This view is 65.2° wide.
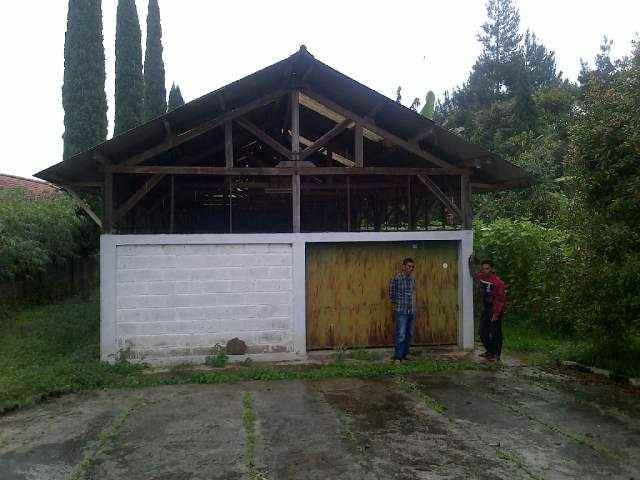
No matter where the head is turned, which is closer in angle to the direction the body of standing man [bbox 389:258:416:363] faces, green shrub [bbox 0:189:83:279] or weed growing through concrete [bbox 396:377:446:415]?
the weed growing through concrete

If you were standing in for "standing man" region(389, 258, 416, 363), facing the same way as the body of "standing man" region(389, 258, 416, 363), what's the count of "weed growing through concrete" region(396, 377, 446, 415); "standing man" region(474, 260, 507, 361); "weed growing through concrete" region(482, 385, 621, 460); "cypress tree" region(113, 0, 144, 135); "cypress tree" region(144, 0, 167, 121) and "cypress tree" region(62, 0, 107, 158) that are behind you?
3

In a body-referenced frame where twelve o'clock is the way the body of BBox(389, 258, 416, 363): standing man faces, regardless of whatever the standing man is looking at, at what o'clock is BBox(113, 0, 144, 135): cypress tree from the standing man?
The cypress tree is roughly at 6 o'clock from the standing man.

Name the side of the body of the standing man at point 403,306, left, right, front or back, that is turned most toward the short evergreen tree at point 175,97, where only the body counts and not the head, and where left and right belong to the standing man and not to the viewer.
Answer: back

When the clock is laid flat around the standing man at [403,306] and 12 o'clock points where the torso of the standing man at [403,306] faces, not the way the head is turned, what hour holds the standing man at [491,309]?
the standing man at [491,309] is roughly at 10 o'clock from the standing man at [403,306].

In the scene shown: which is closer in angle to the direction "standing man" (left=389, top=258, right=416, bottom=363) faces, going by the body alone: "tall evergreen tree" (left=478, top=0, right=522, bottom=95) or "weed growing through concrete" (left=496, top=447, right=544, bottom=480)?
the weed growing through concrete

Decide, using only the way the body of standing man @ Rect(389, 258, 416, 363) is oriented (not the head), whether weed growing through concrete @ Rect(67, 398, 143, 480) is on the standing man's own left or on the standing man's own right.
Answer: on the standing man's own right

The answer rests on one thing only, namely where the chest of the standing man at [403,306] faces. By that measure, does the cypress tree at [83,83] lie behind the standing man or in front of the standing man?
behind

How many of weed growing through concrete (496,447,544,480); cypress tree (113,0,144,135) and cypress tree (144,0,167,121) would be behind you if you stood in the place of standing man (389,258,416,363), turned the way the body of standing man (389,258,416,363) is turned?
2

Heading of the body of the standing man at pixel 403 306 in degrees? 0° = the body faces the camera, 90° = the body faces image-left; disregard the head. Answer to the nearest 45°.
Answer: approximately 315°

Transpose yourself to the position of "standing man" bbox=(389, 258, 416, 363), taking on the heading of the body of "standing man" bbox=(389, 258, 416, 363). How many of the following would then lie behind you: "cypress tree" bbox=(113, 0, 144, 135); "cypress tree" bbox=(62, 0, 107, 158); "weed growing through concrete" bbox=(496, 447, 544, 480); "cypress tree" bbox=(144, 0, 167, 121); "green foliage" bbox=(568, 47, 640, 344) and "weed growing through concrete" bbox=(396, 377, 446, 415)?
3

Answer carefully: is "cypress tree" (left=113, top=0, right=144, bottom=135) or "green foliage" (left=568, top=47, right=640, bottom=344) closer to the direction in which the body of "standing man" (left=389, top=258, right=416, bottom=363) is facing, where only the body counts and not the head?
the green foliage
